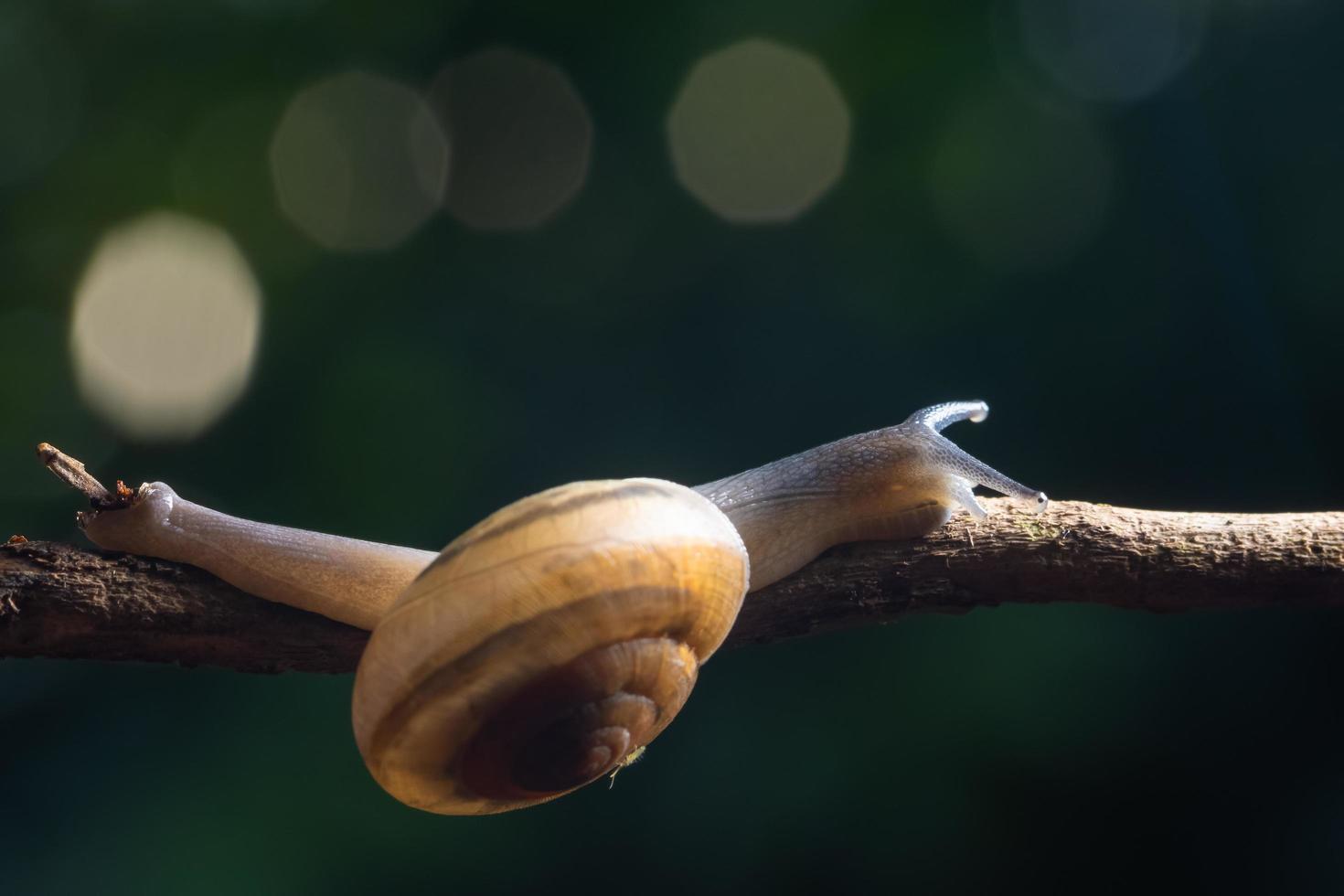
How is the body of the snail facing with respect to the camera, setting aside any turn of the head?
to the viewer's right
